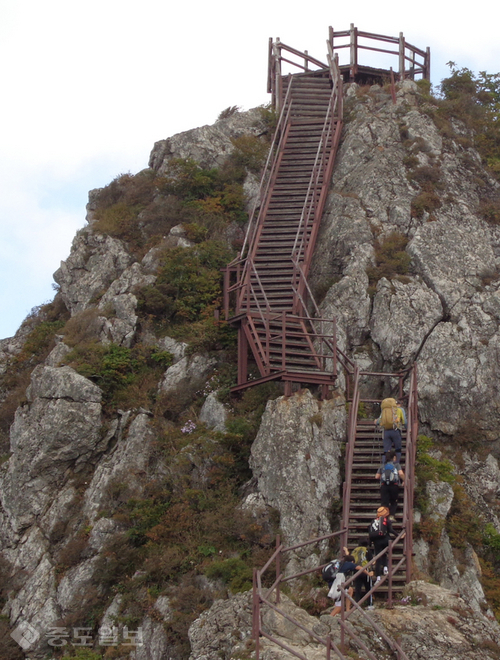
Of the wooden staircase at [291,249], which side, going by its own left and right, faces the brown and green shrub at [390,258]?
left

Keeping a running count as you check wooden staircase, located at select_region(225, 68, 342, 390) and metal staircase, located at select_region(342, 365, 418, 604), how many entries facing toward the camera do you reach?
2

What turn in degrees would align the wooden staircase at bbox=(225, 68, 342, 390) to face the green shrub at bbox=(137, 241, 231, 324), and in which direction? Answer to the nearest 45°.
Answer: approximately 90° to its right

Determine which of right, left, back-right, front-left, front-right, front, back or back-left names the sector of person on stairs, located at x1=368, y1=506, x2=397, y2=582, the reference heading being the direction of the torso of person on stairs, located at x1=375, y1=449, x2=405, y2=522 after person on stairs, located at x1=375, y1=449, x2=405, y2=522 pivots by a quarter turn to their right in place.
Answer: right

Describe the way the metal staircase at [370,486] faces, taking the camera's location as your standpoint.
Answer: facing the viewer

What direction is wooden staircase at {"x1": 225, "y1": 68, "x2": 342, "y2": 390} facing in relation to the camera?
toward the camera

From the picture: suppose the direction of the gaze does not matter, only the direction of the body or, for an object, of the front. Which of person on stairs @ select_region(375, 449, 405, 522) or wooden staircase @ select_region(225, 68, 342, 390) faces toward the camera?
the wooden staircase

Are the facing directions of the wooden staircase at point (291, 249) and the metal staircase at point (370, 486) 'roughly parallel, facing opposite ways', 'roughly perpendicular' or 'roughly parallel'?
roughly parallel

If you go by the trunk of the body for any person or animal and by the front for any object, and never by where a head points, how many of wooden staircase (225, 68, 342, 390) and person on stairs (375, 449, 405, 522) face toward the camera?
1

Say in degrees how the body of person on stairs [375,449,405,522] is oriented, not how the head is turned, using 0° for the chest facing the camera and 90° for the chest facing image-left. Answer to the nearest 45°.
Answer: approximately 180°
